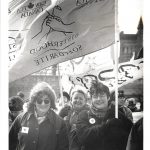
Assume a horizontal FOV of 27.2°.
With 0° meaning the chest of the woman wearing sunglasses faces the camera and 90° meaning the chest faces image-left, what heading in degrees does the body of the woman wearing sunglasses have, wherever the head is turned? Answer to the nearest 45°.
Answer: approximately 0°

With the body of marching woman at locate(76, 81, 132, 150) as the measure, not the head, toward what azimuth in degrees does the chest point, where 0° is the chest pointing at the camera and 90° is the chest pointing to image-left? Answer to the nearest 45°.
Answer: approximately 0°

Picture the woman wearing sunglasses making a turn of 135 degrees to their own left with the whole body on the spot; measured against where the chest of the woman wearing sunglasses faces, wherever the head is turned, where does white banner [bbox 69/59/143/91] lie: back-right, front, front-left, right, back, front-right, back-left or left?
front-right

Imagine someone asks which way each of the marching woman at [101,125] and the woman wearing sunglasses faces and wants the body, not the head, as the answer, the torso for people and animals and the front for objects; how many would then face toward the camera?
2
